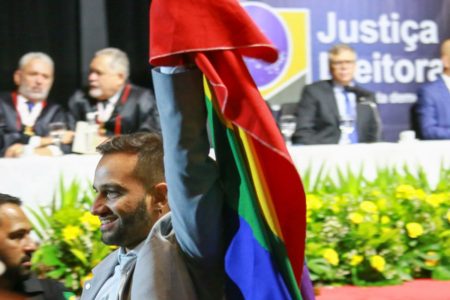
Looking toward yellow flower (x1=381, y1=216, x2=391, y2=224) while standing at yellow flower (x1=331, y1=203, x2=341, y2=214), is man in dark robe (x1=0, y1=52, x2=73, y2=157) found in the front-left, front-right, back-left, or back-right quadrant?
back-left

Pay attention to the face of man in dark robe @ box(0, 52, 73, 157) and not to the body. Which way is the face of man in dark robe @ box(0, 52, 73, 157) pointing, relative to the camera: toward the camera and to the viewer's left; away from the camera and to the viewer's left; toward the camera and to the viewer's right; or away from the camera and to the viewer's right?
toward the camera and to the viewer's right

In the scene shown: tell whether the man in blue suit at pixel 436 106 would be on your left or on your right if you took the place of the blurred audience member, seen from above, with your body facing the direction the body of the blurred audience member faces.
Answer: on your left

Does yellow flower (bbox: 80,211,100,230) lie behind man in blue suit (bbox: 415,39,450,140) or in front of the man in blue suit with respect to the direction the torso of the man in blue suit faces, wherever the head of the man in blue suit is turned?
in front

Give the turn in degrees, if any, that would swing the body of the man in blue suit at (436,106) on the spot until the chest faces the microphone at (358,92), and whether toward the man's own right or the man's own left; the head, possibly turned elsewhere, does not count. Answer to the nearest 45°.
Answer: approximately 45° to the man's own right

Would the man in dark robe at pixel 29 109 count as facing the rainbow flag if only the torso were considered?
yes

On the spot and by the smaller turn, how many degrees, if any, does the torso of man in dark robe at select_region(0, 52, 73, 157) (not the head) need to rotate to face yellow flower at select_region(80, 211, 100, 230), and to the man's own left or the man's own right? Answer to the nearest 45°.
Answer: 0° — they already face it

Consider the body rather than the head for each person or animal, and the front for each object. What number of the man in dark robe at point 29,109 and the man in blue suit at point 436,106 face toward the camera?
2
